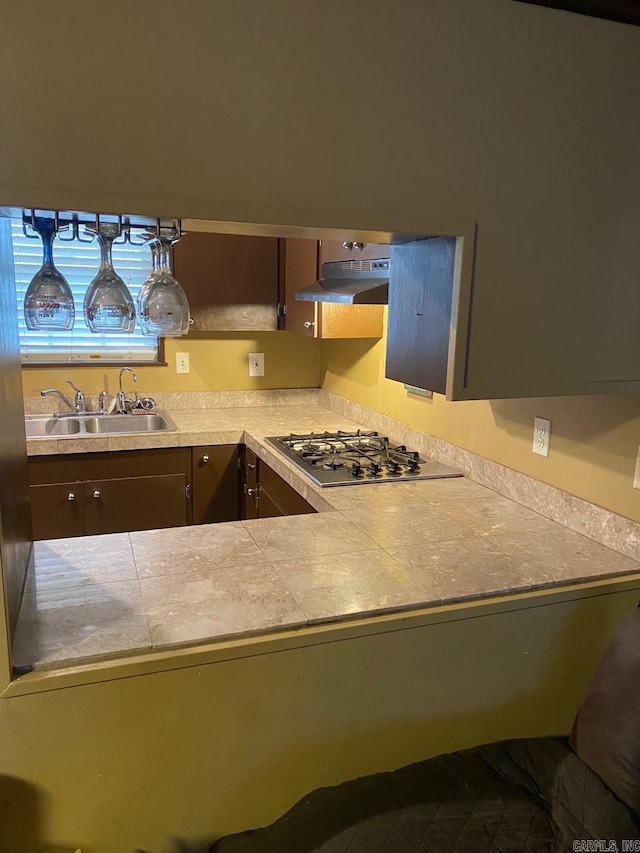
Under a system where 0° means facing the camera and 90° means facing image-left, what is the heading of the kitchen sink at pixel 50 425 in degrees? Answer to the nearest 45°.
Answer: approximately 0°

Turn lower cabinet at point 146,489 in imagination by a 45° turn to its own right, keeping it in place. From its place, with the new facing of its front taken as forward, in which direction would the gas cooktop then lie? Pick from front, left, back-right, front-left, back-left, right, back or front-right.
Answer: left

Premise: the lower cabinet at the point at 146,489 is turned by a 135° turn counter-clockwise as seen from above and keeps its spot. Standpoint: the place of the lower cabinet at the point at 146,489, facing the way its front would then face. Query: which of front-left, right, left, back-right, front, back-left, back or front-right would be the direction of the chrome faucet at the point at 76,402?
left

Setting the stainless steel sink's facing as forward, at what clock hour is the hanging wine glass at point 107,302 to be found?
The hanging wine glass is roughly at 12 o'clock from the stainless steel sink.

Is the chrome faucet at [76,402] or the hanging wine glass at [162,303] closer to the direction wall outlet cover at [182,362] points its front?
the hanging wine glass

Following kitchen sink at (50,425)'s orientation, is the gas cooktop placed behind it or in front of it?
in front

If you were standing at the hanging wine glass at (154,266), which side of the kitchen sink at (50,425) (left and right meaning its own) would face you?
front

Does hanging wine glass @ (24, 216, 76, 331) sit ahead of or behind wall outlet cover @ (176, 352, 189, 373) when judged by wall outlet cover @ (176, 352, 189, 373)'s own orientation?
ahead

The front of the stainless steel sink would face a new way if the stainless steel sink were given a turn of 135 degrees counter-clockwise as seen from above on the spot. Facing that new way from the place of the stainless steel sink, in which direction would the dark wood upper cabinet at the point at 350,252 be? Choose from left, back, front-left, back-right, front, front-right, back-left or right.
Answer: right

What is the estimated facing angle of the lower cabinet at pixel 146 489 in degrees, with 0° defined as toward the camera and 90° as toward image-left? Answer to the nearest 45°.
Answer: approximately 0°

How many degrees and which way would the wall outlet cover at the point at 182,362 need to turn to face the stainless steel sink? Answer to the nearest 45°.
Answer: approximately 45° to its right
